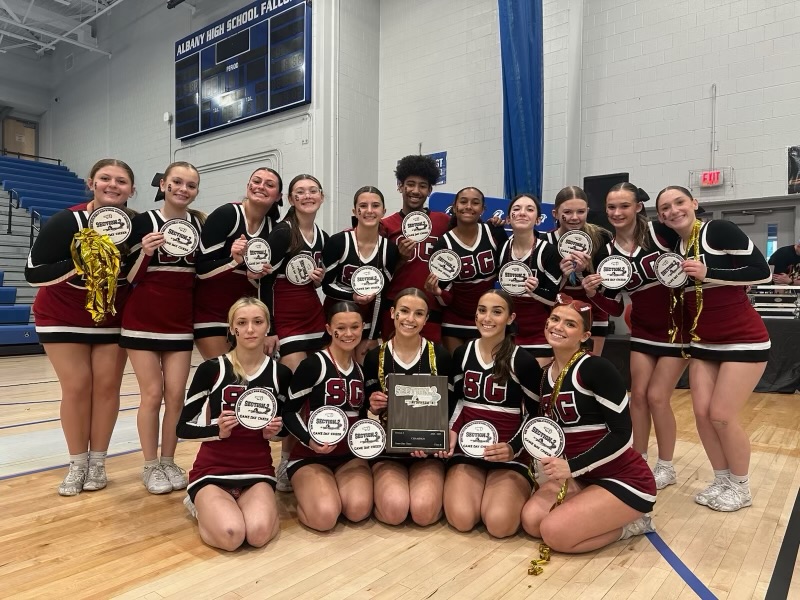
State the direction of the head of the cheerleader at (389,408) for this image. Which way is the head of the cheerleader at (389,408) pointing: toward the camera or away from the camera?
toward the camera

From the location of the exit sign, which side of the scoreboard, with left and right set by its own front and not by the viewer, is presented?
left

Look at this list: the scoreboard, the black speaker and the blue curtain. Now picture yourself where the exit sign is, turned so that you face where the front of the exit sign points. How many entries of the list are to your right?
3

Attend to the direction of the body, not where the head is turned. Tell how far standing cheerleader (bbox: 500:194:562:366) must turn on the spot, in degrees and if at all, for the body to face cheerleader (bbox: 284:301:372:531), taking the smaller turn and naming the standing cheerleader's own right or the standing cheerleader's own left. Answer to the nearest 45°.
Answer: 0° — they already face them

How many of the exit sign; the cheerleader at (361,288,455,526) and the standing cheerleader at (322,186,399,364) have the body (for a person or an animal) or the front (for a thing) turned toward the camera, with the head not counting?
3

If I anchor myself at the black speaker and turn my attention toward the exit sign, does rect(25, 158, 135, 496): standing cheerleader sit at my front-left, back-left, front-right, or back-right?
back-right

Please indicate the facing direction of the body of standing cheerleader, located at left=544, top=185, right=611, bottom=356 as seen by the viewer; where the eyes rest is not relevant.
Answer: toward the camera

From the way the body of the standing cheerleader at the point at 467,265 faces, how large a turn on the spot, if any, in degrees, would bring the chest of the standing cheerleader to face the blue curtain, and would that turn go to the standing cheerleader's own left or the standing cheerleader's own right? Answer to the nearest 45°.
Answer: approximately 180°

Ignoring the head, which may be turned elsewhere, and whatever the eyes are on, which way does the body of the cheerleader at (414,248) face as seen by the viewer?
toward the camera

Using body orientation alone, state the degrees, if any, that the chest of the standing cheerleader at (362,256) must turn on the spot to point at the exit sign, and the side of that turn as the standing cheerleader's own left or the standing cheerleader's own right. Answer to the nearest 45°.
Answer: approximately 135° to the standing cheerleader's own left

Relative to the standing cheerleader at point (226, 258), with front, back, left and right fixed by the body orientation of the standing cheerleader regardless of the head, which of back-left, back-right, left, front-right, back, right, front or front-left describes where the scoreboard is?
back-left

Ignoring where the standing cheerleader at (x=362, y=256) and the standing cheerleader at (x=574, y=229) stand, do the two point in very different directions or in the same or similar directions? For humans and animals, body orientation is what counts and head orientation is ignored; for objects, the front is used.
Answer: same or similar directions

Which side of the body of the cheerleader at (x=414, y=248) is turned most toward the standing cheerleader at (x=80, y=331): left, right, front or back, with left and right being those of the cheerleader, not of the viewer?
right
